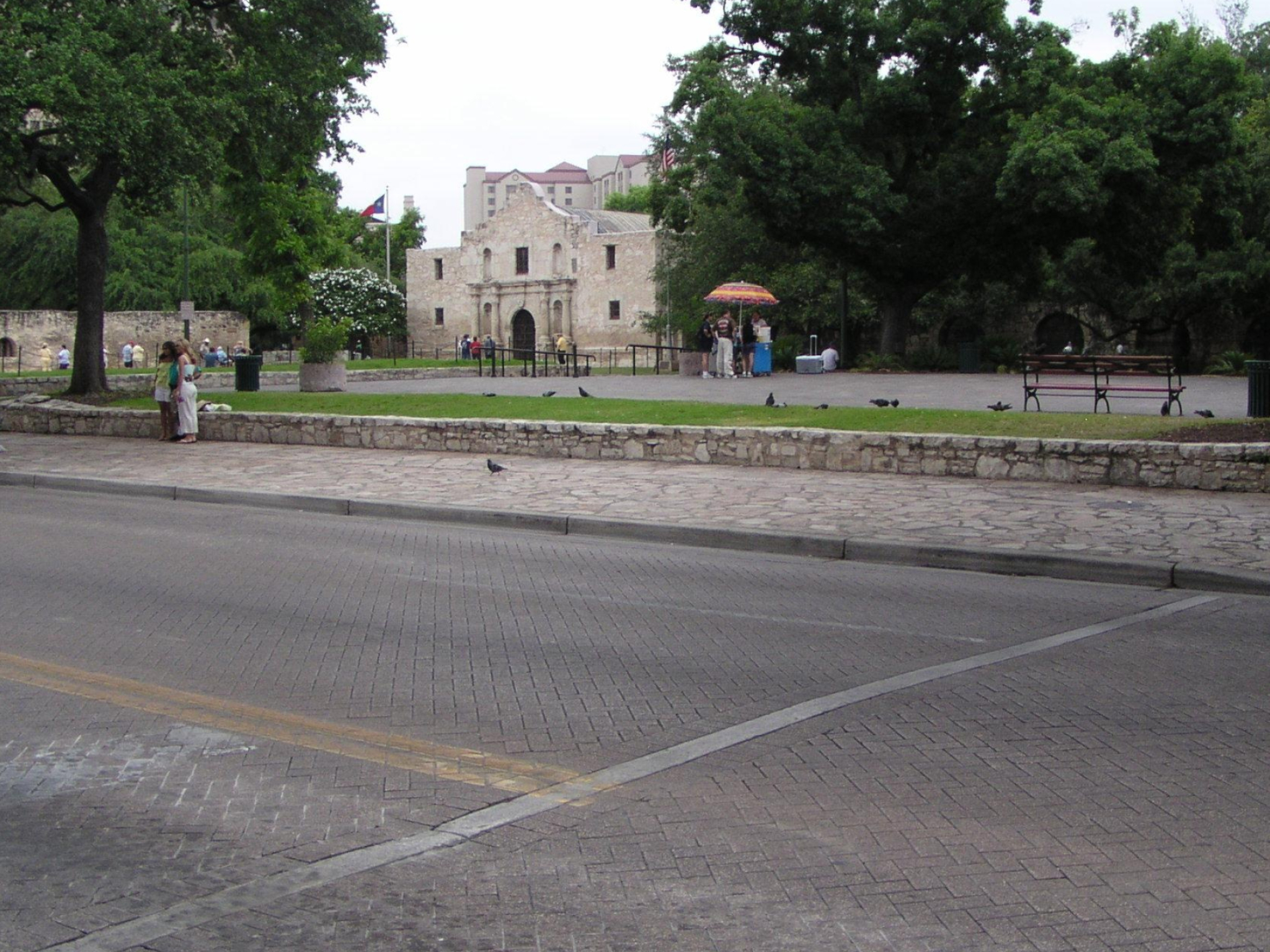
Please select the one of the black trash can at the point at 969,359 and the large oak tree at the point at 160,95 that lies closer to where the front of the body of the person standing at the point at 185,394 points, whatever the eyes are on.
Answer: the large oak tree

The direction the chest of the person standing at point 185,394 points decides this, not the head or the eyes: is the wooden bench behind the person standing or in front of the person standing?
behind

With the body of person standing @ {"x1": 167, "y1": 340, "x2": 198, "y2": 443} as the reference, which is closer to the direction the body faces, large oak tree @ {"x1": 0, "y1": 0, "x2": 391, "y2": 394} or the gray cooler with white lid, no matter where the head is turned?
the large oak tree
